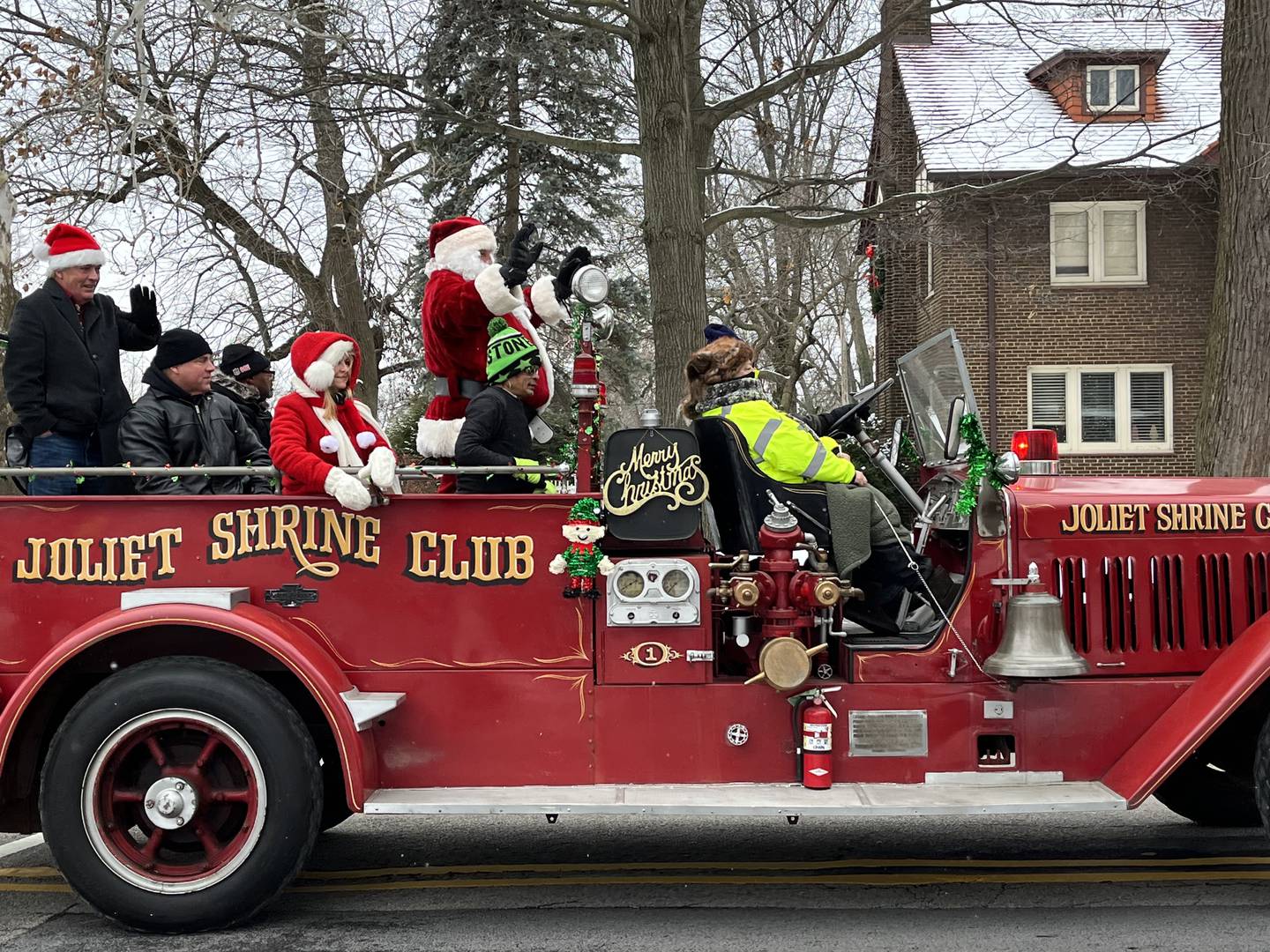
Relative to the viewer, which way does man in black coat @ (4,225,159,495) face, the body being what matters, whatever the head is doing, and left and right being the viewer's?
facing the viewer and to the right of the viewer

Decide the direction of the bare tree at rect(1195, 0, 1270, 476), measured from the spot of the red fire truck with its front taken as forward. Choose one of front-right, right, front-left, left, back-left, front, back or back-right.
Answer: front-left

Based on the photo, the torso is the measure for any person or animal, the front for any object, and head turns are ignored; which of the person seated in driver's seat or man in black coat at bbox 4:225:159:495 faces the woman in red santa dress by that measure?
the man in black coat

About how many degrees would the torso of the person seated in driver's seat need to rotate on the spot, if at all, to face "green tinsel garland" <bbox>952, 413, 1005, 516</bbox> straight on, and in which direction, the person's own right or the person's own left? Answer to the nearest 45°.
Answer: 0° — they already face it

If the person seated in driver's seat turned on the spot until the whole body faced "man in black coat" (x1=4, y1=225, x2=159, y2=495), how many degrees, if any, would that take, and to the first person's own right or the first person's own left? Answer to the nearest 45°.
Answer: approximately 180°

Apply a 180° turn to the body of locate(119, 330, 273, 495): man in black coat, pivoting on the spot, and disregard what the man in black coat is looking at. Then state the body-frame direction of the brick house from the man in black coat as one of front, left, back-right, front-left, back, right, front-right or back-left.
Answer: right

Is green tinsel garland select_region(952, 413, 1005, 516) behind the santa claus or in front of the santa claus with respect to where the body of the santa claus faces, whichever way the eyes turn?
in front

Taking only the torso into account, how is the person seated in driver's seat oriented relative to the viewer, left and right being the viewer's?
facing to the right of the viewer

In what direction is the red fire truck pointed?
to the viewer's right

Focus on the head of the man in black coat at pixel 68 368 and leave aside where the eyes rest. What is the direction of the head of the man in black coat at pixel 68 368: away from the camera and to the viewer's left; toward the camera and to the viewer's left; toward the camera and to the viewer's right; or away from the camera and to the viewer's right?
toward the camera and to the viewer's right
